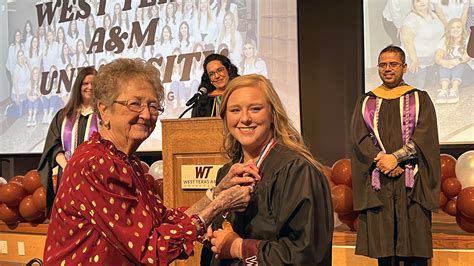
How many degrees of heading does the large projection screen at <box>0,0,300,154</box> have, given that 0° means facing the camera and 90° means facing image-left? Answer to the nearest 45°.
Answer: approximately 0°

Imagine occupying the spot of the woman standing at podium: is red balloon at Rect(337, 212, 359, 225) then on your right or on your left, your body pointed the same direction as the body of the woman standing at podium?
on your left

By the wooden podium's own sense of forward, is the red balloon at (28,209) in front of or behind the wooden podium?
behind

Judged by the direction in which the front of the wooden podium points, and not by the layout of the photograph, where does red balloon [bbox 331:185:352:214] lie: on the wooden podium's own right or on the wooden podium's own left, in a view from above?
on the wooden podium's own left

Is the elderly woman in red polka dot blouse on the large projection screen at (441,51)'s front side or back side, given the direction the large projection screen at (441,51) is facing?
on the front side

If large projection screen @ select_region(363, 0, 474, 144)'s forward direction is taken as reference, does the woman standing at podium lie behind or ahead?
ahead

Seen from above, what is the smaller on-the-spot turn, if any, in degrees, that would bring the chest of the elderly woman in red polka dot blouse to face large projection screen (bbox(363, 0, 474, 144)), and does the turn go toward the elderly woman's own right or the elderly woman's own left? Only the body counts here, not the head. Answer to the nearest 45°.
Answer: approximately 45° to the elderly woman's own left

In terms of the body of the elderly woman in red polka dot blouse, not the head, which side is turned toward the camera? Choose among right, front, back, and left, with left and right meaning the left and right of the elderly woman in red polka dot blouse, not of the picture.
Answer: right
